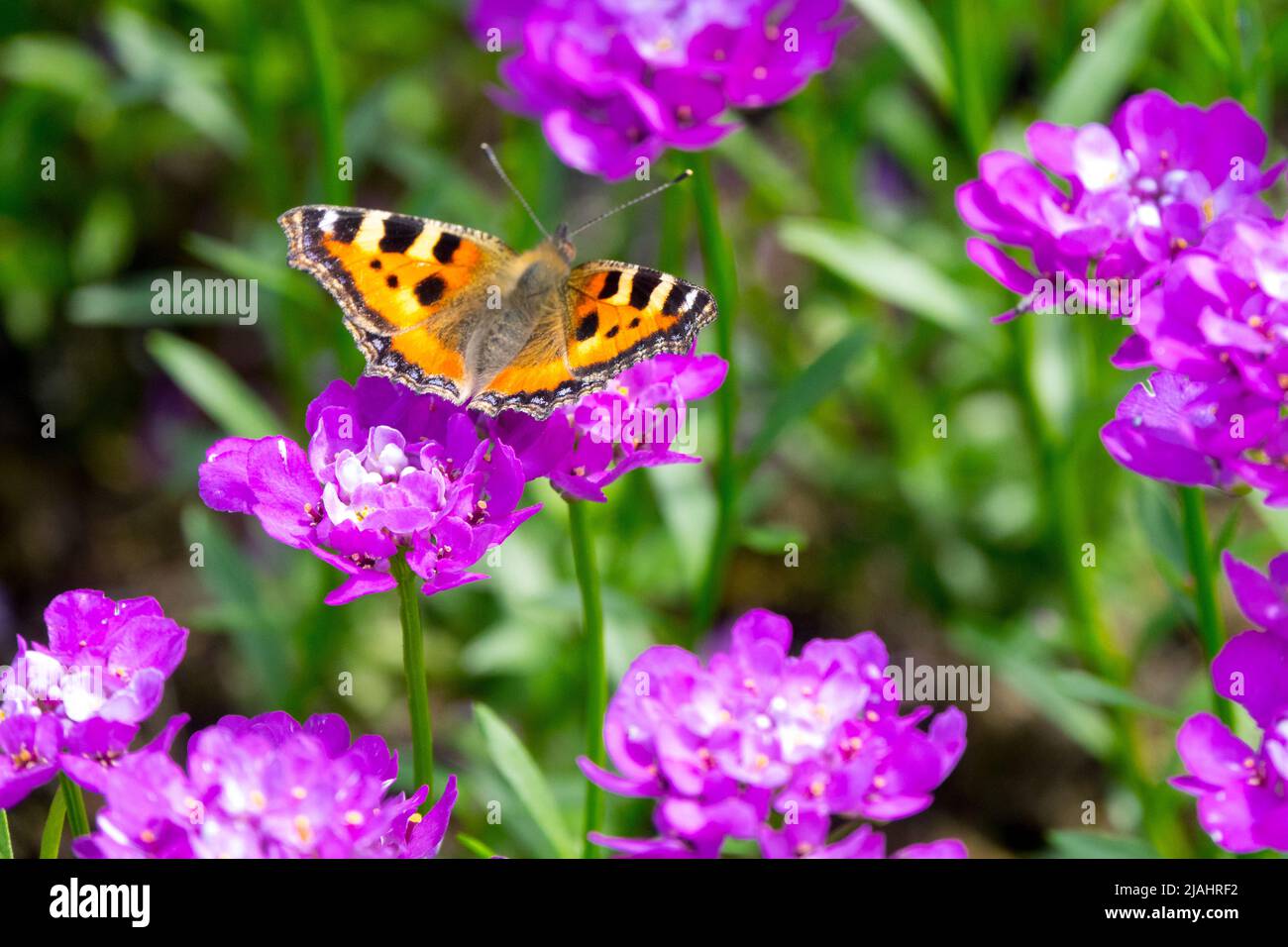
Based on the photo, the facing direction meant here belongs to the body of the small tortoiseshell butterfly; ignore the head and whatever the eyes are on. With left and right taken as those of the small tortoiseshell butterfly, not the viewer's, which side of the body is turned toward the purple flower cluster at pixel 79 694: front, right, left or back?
back

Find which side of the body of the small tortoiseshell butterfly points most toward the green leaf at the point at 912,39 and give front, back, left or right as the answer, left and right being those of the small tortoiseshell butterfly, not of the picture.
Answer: front

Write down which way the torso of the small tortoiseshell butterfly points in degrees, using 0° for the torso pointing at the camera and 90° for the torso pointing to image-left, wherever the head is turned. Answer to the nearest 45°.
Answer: approximately 225°

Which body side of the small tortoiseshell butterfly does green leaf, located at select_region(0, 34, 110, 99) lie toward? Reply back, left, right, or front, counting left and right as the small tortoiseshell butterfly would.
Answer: left

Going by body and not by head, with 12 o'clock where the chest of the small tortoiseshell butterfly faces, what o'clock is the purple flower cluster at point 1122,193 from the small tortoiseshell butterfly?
The purple flower cluster is roughly at 2 o'clock from the small tortoiseshell butterfly.

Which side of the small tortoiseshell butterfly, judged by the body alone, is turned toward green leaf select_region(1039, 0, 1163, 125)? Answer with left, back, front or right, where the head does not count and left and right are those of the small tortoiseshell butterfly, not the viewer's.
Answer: front

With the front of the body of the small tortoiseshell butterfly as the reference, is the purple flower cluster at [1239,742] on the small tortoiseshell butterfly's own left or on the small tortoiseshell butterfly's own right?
on the small tortoiseshell butterfly's own right
